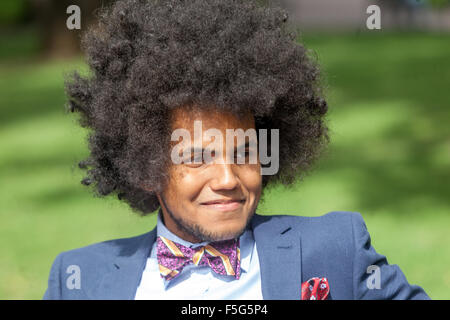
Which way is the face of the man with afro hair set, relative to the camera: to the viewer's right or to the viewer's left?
to the viewer's right

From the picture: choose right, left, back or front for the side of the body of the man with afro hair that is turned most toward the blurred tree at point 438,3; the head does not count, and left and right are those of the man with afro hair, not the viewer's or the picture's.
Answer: back

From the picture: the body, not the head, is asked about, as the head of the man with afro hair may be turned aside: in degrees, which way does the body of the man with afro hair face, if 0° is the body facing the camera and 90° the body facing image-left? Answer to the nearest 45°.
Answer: approximately 0°

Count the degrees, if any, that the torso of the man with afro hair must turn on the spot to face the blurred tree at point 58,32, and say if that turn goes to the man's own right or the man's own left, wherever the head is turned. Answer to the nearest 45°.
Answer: approximately 180°
